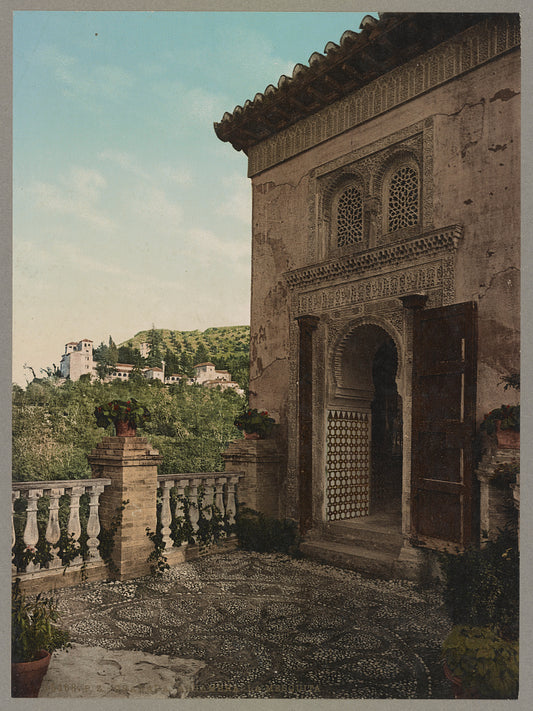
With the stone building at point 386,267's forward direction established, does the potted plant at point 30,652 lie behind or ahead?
ahead

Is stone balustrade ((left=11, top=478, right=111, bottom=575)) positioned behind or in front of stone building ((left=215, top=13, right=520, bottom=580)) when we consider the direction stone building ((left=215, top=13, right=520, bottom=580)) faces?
in front

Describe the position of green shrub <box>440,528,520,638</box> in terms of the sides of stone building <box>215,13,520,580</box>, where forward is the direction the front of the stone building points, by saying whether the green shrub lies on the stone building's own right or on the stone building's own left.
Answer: on the stone building's own left

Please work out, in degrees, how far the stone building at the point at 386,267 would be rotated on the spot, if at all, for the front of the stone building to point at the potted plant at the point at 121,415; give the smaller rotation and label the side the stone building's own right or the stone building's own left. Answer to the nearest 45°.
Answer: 0° — it already faces it

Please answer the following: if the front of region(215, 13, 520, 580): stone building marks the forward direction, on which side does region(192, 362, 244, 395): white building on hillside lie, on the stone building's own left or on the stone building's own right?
on the stone building's own right

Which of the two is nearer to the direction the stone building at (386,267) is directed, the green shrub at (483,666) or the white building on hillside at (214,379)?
the green shrub

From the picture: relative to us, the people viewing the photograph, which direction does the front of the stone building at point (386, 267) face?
facing the viewer and to the left of the viewer
